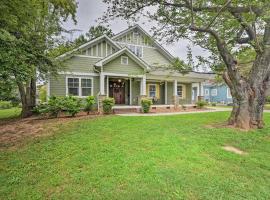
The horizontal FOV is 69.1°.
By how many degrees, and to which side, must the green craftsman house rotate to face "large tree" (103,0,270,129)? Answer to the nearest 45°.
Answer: approximately 45° to its left

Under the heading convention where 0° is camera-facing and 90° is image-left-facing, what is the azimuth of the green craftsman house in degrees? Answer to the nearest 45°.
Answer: approximately 0°

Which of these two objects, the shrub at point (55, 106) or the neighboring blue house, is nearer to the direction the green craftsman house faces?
the shrub

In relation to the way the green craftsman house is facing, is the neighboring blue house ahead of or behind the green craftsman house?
behind

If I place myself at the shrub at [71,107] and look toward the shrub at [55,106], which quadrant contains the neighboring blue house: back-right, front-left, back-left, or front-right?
back-right

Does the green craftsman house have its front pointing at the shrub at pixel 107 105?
yes

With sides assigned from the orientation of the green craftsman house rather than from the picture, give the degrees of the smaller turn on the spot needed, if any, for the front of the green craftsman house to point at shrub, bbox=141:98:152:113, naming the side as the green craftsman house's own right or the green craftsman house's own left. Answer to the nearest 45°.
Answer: approximately 45° to the green craftsman house's own left

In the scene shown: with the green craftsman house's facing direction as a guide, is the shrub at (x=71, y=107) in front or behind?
in front
